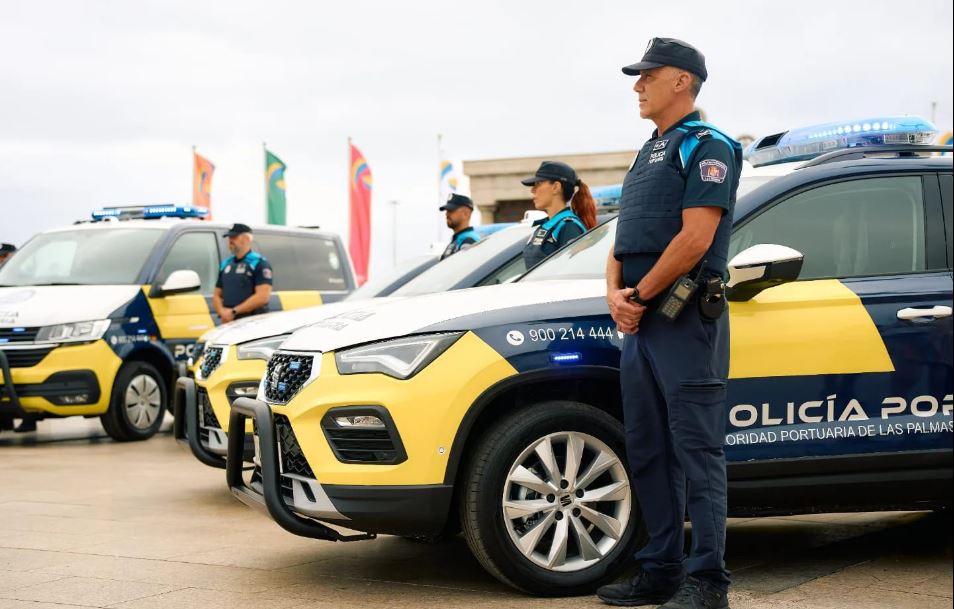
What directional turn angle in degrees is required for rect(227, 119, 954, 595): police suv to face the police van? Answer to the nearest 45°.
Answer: approximately 90° to its right

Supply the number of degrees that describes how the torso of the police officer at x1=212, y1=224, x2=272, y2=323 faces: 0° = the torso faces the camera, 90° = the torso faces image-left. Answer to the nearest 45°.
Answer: approximately 45°

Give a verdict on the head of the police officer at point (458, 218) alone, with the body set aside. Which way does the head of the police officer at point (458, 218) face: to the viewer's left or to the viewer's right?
to the viewer's left

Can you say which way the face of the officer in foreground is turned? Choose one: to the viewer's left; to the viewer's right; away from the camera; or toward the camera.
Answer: to the viewer's left

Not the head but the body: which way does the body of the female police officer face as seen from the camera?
to the viewer's left

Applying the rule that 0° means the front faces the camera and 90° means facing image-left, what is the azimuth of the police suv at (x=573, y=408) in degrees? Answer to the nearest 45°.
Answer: approximately 45°

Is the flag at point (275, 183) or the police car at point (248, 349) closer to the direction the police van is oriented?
the police car

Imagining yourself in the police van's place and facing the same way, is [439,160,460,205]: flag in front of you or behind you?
behind

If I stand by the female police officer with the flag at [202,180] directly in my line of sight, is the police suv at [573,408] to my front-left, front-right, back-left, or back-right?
back-left

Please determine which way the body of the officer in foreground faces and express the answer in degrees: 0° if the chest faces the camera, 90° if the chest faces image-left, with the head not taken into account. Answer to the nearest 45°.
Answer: approximately 90°

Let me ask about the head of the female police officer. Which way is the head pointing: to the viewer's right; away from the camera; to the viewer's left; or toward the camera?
to the viewer's left

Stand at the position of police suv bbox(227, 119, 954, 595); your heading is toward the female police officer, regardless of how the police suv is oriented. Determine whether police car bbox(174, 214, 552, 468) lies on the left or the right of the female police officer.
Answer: left

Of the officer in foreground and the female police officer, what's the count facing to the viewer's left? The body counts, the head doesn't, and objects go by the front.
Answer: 2
